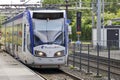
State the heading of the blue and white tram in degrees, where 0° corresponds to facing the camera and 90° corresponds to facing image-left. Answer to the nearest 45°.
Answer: approximately 315°
